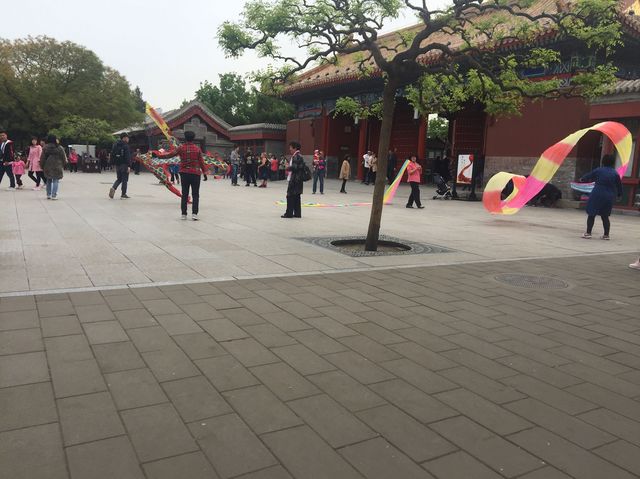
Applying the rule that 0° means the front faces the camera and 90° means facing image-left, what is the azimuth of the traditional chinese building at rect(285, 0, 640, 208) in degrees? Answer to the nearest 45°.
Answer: approximately 45°

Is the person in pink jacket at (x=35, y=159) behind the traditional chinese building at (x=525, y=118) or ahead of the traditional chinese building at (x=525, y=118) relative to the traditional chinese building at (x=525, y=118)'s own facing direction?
ahead

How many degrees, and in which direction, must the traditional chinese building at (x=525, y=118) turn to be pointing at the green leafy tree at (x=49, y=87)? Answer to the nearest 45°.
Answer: approximately 90° to its right

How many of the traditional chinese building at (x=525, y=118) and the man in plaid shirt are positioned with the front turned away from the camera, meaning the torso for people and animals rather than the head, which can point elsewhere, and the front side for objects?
1

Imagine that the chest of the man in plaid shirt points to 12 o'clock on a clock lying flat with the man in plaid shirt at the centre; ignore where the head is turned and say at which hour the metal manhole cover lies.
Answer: The metal manhole cover is roughly at 5 o'clock from the man in plaid shirt.

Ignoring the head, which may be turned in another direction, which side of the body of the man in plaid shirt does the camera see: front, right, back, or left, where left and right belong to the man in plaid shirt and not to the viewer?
back

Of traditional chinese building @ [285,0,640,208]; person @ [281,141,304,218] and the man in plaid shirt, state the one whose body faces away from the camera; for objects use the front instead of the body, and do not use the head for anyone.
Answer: the man in plaid shirt

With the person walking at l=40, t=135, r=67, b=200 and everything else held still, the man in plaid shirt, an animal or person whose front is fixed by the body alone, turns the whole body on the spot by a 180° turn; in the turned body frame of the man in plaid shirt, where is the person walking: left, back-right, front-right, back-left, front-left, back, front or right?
back-right

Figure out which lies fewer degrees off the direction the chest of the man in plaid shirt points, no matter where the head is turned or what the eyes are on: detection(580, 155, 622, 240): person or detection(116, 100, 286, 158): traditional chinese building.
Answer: the traditional chinese building

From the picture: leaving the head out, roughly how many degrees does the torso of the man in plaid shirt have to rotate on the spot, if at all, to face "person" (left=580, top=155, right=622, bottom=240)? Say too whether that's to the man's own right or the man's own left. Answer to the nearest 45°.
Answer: approximately 90° to the man's own right

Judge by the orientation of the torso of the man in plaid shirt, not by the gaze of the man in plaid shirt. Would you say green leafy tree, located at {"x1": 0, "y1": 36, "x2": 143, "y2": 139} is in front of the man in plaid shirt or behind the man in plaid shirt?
in front

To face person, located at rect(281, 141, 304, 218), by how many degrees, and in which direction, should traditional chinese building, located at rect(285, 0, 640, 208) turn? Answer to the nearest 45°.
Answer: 0° — it already faces them

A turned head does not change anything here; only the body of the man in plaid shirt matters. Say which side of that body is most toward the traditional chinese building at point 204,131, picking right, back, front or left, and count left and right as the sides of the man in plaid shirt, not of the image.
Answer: front
